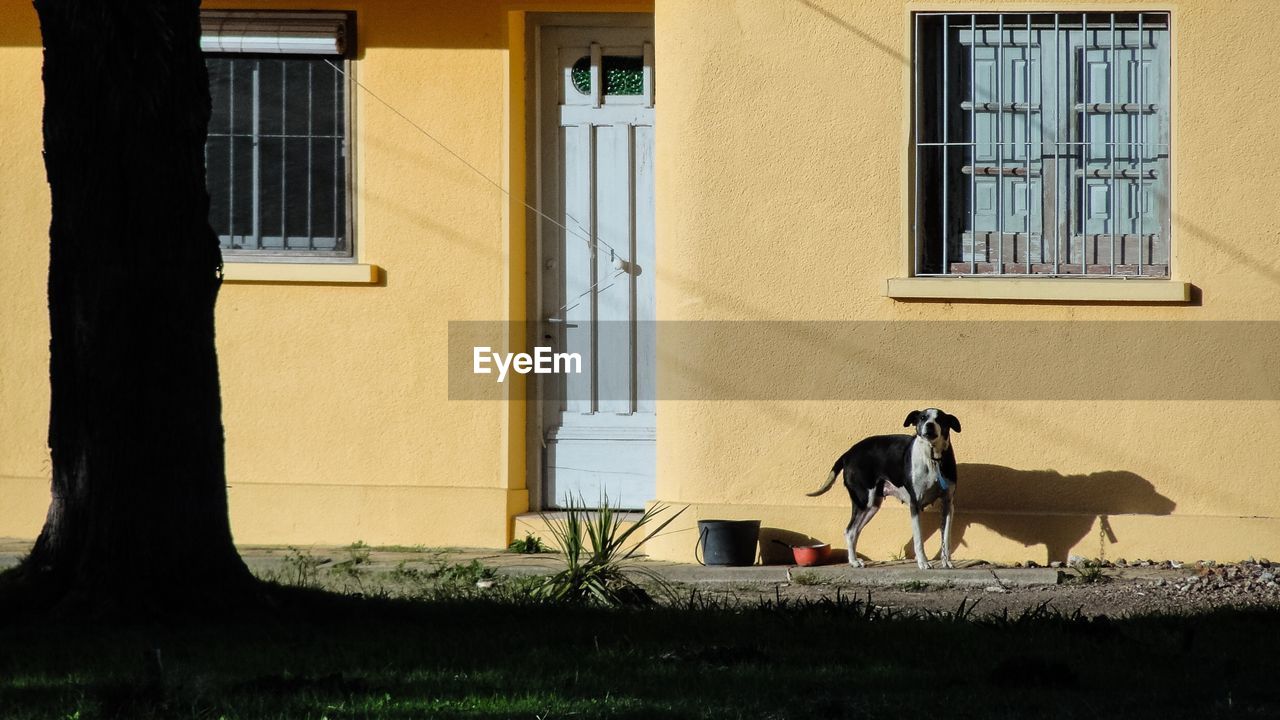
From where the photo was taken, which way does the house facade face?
toward the camera

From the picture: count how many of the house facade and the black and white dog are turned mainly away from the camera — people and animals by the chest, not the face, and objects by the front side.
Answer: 0

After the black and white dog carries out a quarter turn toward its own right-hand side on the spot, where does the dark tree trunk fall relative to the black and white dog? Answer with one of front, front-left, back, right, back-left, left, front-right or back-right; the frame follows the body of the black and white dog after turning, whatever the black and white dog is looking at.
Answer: front

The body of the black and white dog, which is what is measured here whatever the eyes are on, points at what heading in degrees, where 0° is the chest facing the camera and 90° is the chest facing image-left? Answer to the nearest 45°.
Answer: approximately 315°

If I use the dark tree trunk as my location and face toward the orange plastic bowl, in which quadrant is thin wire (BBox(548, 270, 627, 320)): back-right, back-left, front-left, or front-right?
front-left

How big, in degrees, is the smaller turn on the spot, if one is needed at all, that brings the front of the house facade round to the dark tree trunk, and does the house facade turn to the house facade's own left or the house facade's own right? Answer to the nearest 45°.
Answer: approximately 45° to the house facade's own right

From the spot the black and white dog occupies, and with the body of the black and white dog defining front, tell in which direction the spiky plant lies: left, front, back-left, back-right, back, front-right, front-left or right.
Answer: right

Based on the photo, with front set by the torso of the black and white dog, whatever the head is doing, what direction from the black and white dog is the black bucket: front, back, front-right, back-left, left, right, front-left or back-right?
back-right
